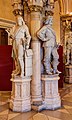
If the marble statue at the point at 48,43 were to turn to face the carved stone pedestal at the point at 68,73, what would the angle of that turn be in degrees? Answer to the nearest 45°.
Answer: approximately 135° to its left

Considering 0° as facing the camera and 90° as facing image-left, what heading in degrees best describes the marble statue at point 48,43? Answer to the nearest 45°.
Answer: approximately 315°

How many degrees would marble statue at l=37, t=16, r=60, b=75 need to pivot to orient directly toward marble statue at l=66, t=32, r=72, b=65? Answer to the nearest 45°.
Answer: approximately 135° to its left

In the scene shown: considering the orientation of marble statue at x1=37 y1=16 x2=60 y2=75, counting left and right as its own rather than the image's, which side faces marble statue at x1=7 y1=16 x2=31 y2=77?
right
